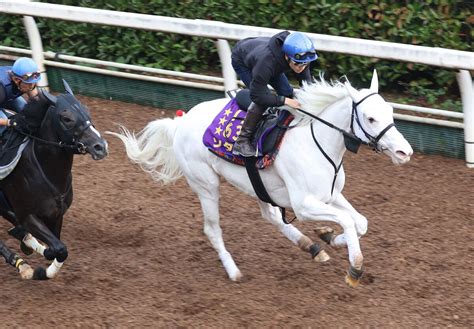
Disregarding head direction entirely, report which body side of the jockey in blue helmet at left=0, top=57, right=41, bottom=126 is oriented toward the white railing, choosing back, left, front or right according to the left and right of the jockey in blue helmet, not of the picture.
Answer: left

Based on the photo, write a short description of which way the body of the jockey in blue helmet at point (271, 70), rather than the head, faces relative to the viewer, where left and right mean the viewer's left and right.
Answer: facing the viewer and to the right of the viewer

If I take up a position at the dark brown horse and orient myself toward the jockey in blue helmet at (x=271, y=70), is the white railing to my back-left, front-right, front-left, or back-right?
front-left

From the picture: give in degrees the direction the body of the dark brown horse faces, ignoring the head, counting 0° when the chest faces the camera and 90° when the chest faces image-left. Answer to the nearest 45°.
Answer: approximately 315°

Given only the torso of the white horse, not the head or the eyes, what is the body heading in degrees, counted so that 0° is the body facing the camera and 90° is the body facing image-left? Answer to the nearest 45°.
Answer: approximately 315°

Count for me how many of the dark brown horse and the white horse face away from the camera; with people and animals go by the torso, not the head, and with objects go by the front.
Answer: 0

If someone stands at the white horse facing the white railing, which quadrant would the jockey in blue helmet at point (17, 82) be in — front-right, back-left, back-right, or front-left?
front-left

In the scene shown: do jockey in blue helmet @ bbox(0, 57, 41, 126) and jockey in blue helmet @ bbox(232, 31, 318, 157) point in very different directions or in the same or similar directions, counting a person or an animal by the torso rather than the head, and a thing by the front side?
same or similar directions

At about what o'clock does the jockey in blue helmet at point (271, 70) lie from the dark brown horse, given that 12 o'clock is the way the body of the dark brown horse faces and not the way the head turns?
The jockey in blue helmet is roughly at 11 o'clock from the dark brown horse.

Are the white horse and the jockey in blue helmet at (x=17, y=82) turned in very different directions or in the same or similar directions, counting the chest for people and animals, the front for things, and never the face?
same or similar directions

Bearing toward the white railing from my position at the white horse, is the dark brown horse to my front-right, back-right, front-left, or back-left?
front-left

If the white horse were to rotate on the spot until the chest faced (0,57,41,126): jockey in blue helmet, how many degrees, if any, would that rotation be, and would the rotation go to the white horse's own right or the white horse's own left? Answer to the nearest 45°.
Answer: approximately 135° to the white horse's own right

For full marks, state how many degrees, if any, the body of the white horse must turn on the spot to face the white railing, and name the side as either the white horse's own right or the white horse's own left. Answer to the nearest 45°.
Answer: approximately 135° to the white horse's own left
